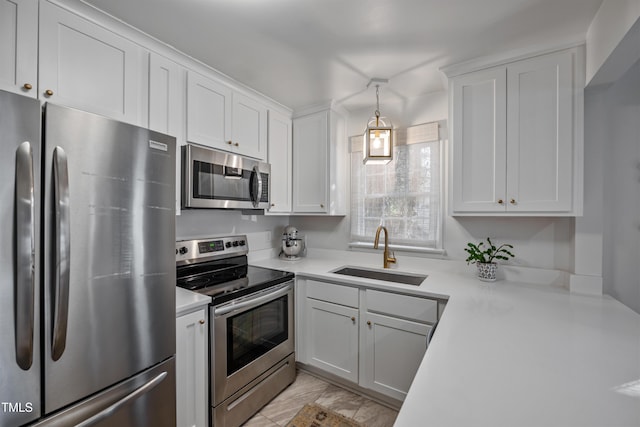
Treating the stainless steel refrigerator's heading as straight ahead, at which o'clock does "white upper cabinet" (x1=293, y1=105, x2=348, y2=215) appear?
The white upper cabinet is roughly at 10 o'clock from the stainless steel refrigerator.

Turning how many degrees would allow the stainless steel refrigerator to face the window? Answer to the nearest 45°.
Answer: approximately 45° to its left

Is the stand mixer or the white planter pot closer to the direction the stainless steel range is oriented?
the white planter pot

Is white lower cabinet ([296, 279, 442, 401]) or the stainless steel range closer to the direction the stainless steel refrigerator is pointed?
the white lower cabinet

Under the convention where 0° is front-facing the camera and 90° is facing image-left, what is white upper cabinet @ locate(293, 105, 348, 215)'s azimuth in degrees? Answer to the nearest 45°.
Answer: approximately 45°

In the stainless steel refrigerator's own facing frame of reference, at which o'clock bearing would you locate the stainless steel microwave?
The stainless steel microwave is roughly at 9 o'clock from the stainless steel refrigerator.

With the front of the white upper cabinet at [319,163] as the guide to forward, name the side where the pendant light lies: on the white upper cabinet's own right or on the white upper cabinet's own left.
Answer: on the white upper cabinet's own left

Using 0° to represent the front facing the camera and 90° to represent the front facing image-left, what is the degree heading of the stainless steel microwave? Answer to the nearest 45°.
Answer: approximately 315°
